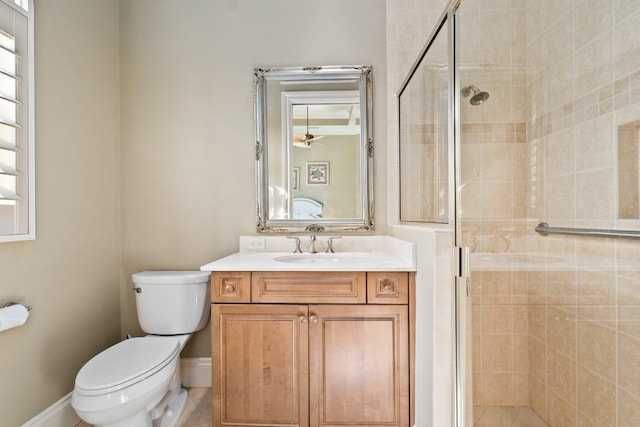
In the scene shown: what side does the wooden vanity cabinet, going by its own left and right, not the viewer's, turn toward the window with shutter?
right

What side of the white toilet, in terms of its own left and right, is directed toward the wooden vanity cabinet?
left

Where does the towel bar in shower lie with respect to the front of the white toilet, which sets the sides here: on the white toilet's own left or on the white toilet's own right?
on the white toilet's own left

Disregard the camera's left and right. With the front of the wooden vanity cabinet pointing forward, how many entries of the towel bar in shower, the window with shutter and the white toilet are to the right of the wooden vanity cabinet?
2

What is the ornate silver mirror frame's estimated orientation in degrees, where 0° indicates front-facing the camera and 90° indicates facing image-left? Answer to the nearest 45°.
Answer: approximately 0°

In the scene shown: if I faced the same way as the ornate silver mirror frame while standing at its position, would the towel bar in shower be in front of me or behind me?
in front

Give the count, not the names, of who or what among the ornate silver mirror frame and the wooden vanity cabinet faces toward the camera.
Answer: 2

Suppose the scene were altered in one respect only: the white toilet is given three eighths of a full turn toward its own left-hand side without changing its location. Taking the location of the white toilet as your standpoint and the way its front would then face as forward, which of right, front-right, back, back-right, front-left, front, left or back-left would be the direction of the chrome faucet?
front
